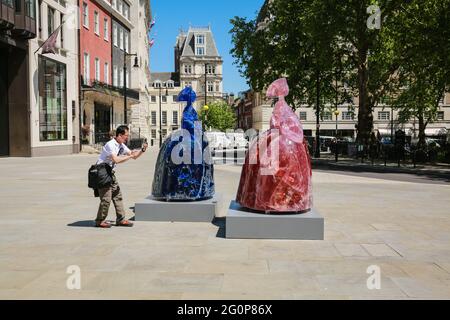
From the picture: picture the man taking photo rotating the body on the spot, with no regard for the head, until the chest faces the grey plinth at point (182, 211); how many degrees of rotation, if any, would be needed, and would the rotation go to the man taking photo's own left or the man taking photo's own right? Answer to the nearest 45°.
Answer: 0° — they already face it

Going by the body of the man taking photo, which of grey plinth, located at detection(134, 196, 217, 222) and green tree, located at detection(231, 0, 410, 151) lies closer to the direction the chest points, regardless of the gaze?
the grey plinth

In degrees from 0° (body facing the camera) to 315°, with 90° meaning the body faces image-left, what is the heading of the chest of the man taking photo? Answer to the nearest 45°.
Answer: approximately 270°

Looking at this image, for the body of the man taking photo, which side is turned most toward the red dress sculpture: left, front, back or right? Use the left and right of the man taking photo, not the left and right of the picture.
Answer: front

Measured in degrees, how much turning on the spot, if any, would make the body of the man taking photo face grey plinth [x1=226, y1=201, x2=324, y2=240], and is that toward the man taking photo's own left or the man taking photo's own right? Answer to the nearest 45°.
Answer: approximately 45° to the man taking photo's own right

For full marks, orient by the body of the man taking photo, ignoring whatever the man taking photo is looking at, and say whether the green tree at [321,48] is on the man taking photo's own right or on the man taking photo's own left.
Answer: on the man taking photo's own left

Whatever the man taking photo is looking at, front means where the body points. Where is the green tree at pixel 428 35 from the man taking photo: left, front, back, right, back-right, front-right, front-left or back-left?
front-left
